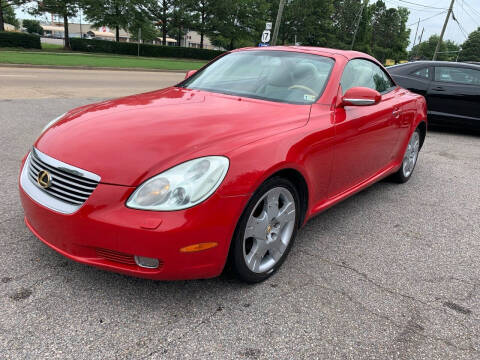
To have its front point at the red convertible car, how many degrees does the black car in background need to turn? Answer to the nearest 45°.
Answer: approximately 90° to its right

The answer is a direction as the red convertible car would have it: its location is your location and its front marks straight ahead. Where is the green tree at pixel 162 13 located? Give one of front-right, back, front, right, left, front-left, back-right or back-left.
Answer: back-right

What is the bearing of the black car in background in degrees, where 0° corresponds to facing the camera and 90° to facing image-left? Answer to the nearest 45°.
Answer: approximately 270°

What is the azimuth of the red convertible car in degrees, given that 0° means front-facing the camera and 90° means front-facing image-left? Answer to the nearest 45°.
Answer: approximately 45°

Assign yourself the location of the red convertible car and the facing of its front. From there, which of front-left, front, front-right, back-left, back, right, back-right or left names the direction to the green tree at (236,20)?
back-right

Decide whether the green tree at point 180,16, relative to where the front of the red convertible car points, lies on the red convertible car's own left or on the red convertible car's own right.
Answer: on the red convertible car's own right

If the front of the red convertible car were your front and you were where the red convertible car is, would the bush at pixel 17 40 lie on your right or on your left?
on your right

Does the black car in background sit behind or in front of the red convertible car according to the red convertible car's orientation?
behind

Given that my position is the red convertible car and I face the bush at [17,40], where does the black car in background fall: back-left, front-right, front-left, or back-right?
front-right

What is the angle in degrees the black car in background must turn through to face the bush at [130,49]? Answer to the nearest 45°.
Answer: approximately 135° to its left
